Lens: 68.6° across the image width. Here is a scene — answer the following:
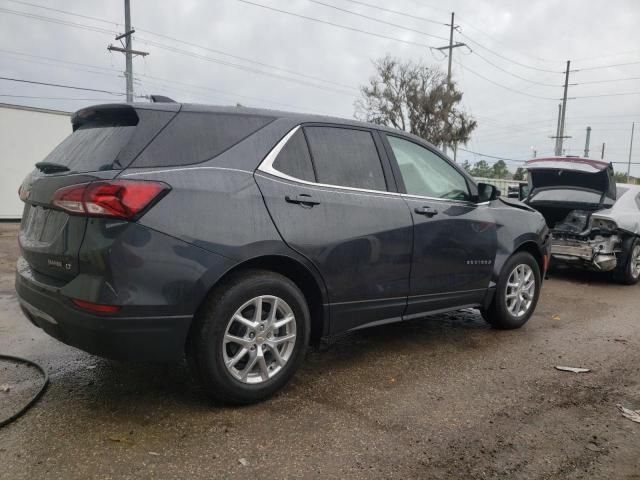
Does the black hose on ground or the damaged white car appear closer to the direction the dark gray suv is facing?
the damaged white car

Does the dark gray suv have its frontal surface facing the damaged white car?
yes

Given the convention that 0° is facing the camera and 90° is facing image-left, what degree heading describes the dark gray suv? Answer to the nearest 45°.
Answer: approximately 225°

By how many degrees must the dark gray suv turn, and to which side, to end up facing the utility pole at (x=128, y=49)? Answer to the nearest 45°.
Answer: approximately 45° to its left
